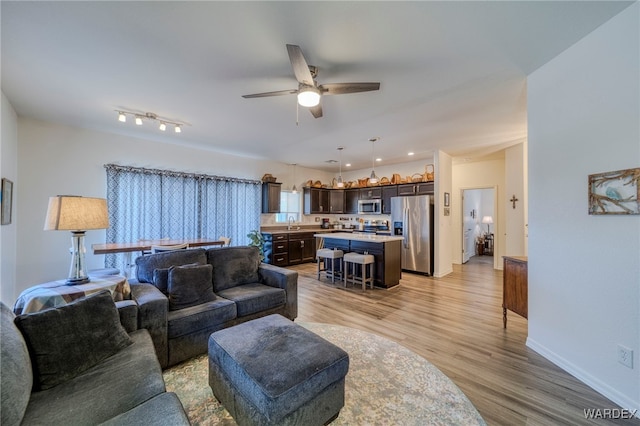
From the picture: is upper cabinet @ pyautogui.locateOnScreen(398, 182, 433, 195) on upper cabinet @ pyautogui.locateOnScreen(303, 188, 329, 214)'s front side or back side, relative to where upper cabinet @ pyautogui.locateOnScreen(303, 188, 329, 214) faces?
on the front side

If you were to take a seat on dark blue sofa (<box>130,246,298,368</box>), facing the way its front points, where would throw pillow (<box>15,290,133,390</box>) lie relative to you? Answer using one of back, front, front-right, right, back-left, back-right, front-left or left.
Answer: right

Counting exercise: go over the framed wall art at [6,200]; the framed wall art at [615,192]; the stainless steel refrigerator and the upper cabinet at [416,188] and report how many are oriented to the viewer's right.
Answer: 1

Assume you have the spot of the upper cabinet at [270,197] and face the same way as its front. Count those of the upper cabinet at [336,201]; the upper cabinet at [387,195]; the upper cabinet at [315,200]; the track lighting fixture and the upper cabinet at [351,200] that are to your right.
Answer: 1

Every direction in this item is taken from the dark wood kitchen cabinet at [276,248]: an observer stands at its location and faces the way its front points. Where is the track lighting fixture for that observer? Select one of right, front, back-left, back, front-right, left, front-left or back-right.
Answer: right

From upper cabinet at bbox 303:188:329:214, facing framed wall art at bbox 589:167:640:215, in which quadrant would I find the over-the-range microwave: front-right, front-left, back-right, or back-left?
front-left

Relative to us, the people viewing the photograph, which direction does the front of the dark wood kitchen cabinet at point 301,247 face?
facing the viewer and to the right of the viewer

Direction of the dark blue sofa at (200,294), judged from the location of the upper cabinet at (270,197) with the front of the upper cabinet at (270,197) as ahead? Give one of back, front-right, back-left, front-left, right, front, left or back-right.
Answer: front-right

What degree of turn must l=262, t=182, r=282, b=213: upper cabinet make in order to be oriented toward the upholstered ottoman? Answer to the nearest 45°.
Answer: approximately 45° to its right

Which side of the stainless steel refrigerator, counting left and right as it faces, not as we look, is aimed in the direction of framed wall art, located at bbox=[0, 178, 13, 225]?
front

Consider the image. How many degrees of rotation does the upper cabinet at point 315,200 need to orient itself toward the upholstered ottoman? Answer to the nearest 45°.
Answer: approximately 45° to its right

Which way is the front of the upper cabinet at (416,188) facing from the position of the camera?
facing the viewer and to the left of the viewer

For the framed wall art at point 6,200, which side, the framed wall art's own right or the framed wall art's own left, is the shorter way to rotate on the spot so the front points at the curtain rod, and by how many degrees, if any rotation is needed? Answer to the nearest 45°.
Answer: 0° — it already faces it

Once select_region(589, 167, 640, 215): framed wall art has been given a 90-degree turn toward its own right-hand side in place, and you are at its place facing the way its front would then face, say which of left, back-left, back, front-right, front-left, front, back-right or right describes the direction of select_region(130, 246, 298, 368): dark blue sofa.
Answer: left
